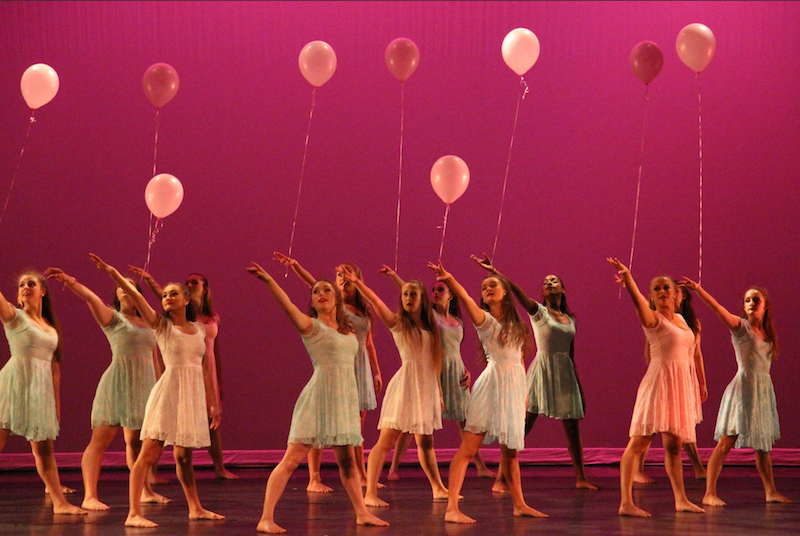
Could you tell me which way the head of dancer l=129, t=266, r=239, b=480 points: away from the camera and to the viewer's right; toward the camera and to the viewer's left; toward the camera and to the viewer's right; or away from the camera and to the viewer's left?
toward the camera and to the viewer's left

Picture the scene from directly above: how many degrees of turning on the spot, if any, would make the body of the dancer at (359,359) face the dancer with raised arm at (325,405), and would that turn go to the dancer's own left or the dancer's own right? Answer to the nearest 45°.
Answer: approximately 45° to the dancer's own left

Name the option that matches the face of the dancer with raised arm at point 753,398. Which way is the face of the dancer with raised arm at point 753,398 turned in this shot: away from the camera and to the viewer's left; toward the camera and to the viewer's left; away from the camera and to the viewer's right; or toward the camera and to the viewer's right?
toward the camera and to the viewer's left

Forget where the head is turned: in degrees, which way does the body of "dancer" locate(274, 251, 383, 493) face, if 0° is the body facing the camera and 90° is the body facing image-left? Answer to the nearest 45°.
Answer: approximately 45°

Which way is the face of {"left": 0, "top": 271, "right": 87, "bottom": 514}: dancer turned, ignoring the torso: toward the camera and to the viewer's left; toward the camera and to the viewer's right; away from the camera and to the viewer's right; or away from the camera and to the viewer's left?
toward the camera and to the viewer's left

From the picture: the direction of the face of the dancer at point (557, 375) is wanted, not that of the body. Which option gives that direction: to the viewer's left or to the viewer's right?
to the viewer's left

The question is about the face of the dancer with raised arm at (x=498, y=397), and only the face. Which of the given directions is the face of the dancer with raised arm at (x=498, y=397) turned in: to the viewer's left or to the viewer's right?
to the viewer's left

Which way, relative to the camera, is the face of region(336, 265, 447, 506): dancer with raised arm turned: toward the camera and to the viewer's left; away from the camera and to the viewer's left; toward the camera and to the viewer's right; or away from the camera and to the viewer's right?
toward the camera and to the viewer's left

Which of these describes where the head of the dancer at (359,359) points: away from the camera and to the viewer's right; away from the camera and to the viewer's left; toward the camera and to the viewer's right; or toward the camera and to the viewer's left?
toward the camera and to the viewer's left

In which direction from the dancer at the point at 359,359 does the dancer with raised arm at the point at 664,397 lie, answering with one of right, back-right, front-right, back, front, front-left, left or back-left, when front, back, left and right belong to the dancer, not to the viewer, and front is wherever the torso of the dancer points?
left

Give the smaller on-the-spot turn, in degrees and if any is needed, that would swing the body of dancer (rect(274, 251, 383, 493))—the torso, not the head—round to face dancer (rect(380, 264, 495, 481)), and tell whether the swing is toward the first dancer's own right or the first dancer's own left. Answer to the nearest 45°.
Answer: approximately 135° to the first dancer's own left
